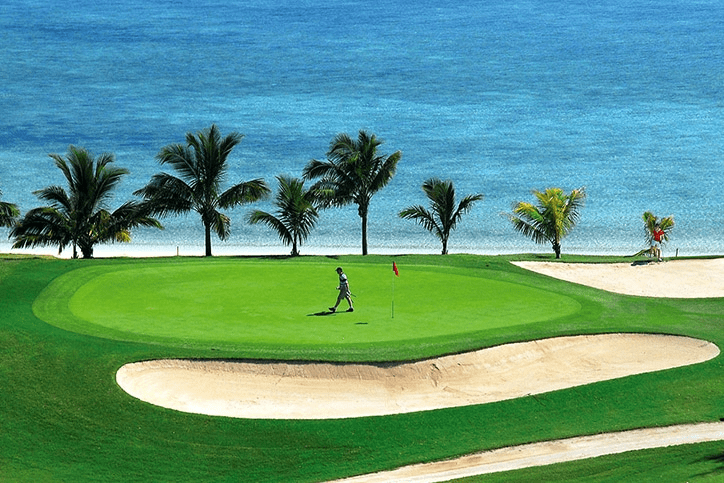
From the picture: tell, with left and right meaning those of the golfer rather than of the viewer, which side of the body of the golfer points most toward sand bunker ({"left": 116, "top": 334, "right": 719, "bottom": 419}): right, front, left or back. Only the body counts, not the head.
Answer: left

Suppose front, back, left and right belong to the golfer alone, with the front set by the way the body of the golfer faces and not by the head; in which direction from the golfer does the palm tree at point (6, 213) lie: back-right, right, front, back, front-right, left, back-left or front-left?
front-right

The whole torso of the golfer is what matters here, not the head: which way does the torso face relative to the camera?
to the viewer's left

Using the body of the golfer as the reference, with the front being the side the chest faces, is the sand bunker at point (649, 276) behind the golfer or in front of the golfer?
behind

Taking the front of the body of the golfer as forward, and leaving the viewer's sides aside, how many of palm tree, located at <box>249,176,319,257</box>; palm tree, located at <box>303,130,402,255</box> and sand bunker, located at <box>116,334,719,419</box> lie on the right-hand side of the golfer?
2

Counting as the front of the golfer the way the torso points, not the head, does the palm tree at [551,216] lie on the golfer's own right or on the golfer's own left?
on the golfer's own right

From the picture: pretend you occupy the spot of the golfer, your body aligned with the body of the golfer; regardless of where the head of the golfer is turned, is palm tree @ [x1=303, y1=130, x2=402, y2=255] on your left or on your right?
on your right
